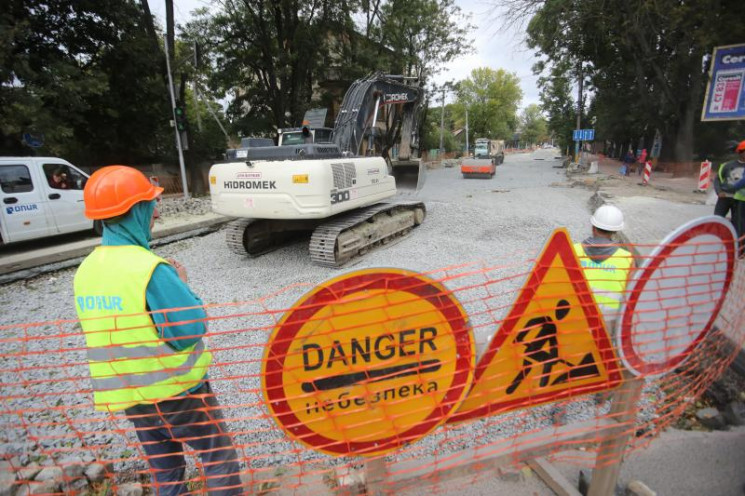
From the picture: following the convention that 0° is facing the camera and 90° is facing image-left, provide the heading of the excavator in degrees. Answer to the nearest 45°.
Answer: approximately 225°

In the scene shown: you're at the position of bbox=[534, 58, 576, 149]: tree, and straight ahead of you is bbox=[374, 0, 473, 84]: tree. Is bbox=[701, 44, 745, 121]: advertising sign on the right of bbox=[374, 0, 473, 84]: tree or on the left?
left

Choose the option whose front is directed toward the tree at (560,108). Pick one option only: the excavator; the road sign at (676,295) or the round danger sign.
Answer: the excavator

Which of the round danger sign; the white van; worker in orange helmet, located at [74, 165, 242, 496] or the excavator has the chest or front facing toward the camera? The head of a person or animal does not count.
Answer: the round danger sign

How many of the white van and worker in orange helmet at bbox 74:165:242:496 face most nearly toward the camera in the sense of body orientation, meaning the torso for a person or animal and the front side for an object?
0

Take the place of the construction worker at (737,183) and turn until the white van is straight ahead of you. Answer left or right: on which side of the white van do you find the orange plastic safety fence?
left

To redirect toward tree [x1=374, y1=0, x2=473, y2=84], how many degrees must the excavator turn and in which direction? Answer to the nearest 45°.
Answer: approximately 45° to its left

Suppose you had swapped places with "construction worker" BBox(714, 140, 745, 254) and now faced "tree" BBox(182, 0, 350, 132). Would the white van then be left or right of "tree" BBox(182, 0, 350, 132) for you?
left

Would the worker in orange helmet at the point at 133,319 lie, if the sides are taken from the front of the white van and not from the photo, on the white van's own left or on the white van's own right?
on the white van's own right

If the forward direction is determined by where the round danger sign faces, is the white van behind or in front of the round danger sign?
behind
